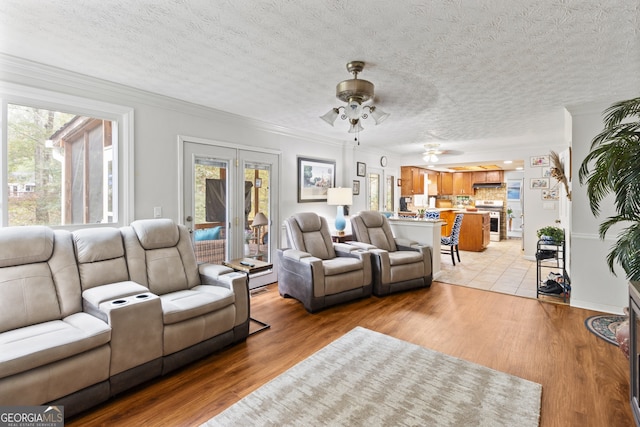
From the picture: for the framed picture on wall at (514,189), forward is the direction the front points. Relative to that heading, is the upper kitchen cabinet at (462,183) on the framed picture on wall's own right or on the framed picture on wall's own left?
on the framed picture on wall's own right

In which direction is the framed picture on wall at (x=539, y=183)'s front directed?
toward the camera

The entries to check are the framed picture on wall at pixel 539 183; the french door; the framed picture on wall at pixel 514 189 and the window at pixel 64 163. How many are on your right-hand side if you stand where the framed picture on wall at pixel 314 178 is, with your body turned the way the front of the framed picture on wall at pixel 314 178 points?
2

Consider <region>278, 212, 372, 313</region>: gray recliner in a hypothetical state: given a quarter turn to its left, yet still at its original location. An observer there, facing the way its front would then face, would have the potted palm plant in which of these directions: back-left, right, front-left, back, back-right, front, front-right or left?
right

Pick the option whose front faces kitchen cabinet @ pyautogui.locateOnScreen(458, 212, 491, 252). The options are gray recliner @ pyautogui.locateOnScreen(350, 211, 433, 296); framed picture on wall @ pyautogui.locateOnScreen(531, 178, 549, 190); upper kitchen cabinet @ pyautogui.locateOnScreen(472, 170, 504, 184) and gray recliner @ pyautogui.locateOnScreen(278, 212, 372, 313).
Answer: the upper kitchen cabinet

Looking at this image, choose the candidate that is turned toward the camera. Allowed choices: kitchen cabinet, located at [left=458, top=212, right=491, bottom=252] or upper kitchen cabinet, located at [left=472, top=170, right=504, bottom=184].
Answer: the upper kitchen cabinet

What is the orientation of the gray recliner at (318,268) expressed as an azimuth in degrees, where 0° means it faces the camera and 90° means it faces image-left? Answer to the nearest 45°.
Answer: approximately 315°

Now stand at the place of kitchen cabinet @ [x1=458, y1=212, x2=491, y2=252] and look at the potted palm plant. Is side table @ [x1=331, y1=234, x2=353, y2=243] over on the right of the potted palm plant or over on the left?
right

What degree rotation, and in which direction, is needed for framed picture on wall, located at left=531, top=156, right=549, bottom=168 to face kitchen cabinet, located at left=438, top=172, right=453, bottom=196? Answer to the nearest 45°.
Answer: approximately 135° to its right

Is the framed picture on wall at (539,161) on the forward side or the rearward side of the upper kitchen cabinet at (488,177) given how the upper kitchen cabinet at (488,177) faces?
on the forward side

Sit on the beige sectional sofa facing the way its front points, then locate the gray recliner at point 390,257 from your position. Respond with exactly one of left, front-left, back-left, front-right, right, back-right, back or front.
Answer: front-left

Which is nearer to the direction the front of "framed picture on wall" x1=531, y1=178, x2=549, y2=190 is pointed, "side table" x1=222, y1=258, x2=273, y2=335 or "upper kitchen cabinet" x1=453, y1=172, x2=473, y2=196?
the side table

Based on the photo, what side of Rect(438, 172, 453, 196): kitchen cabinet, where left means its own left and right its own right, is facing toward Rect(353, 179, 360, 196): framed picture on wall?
front

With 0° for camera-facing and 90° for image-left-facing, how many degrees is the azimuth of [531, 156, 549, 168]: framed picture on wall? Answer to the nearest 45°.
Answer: approximately 0°
